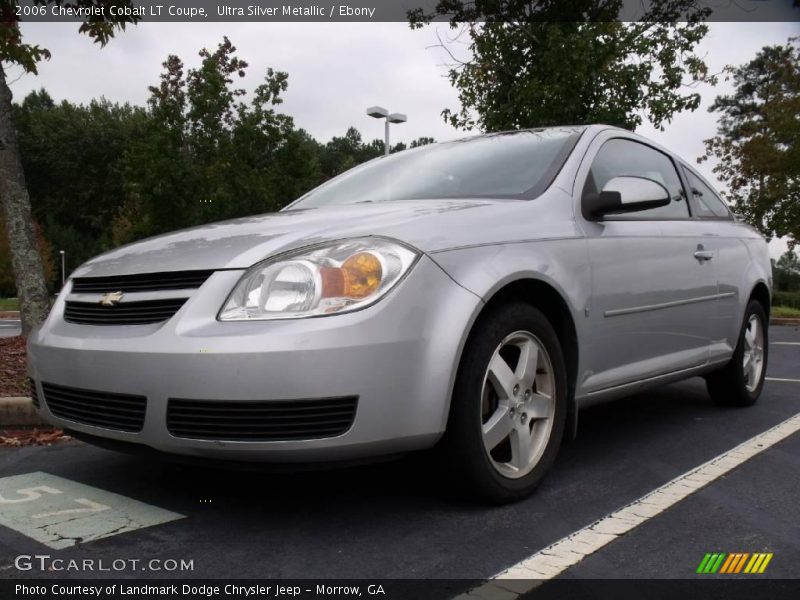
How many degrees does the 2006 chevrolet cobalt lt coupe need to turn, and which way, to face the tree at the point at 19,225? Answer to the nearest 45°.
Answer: approximately 90° to its right

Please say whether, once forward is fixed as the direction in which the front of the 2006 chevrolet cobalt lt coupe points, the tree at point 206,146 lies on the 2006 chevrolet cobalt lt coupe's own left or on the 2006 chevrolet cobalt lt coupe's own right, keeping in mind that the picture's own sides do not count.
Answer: on the 2006 chevrolet cobalt lt coupe's own right

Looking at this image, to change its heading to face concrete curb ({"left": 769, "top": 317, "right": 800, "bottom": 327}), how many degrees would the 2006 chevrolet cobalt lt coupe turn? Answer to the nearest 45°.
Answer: approximately 180°

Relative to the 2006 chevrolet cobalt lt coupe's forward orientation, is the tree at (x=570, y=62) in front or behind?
behind

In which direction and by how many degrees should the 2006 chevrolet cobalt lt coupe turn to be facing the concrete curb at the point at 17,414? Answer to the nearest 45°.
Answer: approximately 90° to its right

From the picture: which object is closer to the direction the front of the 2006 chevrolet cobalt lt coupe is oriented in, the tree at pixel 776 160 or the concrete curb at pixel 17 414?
the concrete curb

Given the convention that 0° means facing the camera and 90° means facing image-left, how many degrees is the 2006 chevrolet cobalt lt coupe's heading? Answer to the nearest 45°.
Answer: approximately 45°

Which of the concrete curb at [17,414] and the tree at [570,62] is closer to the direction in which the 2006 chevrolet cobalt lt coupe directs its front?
the concrete curb
